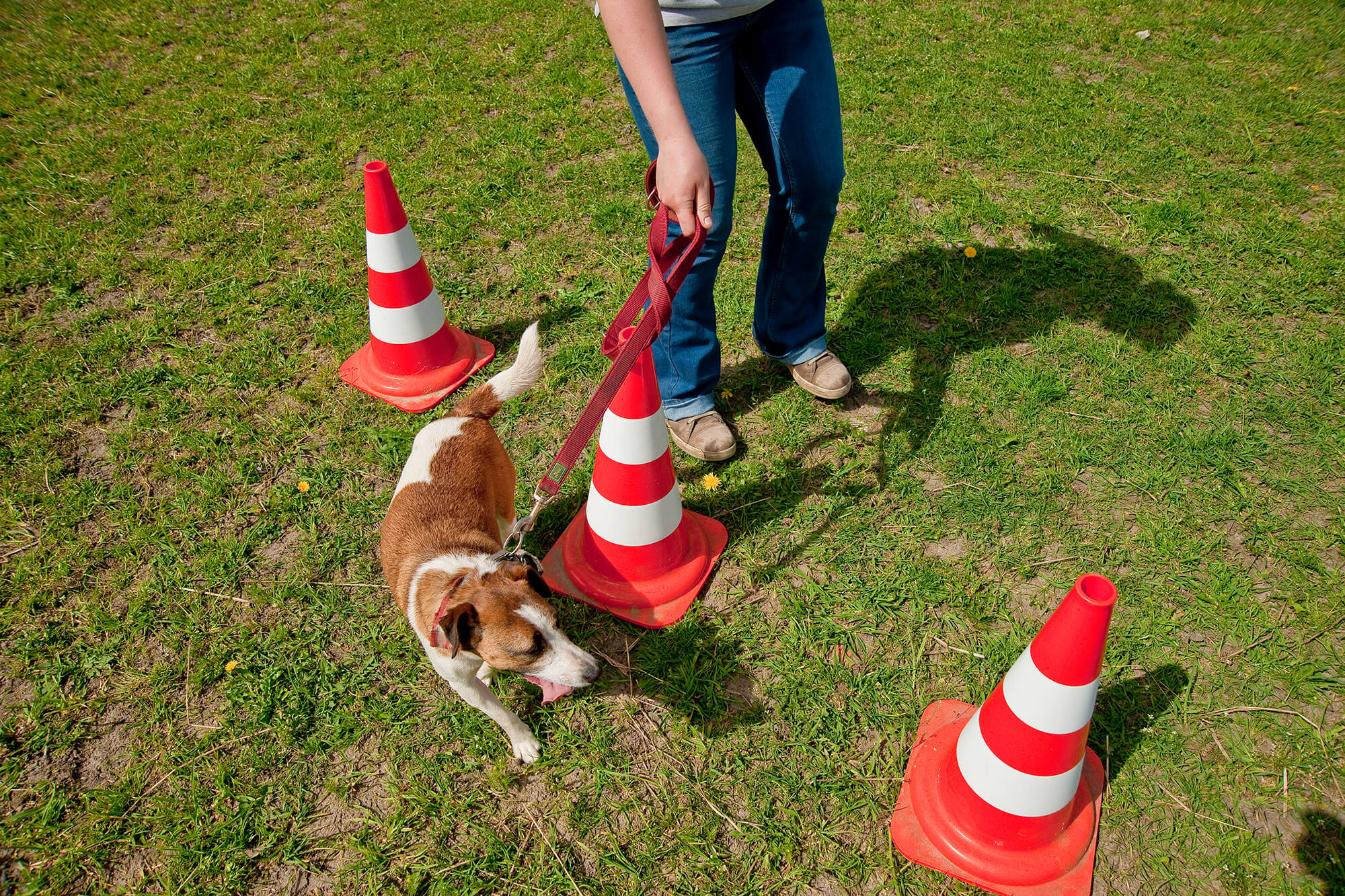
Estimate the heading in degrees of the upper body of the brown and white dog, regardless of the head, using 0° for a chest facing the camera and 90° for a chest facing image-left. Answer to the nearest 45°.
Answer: approximately 0°

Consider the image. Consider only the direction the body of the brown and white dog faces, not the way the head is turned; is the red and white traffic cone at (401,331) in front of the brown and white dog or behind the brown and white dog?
behind
